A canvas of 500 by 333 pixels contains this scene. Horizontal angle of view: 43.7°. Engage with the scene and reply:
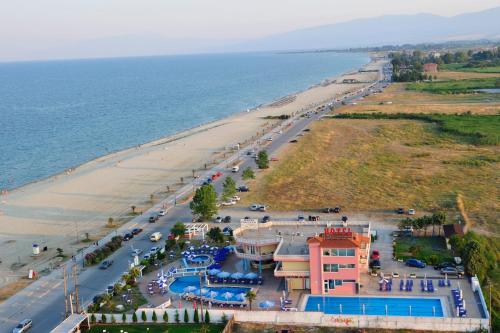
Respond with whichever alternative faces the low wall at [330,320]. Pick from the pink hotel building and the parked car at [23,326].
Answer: the pink hotel building

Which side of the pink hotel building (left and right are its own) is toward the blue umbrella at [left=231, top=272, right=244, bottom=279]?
right

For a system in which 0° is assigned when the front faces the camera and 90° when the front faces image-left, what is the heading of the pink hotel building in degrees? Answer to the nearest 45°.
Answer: approximately 0°

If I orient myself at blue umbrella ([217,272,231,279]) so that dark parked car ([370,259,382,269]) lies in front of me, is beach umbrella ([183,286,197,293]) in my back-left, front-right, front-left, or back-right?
back-right

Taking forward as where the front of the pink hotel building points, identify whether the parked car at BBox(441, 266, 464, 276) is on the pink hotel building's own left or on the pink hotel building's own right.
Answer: on the pink hotel building's own left

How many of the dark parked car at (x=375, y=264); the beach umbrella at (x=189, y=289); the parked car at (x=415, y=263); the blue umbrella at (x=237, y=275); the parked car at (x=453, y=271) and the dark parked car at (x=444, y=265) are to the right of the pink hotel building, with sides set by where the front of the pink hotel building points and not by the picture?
2

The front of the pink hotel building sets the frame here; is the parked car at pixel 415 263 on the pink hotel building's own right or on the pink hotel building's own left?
on the pink hotel building's own left

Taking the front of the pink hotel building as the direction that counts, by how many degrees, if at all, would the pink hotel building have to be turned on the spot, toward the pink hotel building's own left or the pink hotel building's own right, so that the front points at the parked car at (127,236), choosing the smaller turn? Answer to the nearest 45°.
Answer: approximately 135° to the pink hotel building's own right
